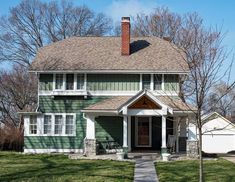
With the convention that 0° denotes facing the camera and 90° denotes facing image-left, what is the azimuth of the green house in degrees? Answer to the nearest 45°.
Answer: approximately 0°
